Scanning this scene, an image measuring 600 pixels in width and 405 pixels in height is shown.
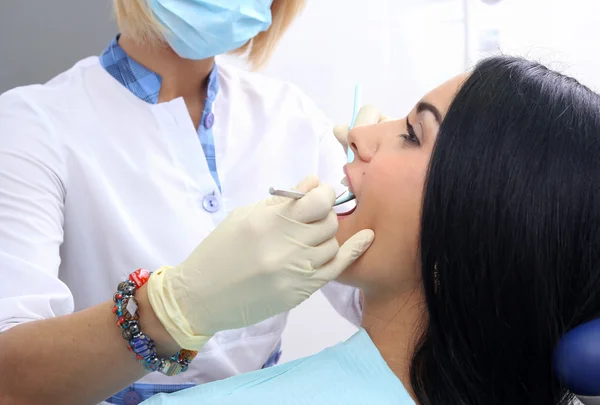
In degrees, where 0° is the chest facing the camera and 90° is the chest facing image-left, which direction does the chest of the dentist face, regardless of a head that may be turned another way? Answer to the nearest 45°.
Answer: approximately 315°

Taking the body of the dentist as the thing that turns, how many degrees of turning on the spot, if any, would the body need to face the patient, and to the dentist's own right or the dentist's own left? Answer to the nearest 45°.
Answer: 0° — they already face them
